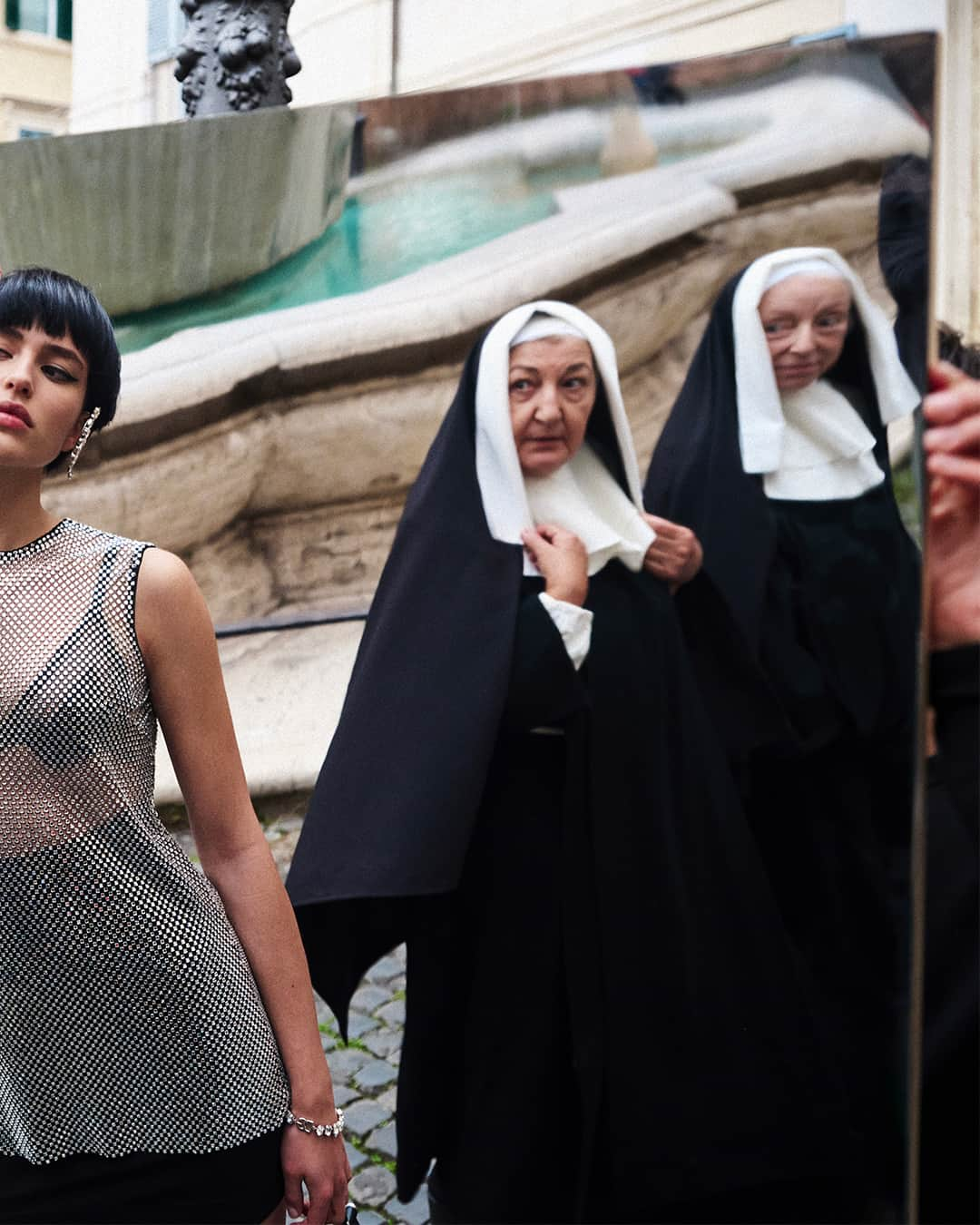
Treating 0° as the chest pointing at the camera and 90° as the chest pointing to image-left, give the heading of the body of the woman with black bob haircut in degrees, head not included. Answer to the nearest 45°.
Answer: approximately 0°

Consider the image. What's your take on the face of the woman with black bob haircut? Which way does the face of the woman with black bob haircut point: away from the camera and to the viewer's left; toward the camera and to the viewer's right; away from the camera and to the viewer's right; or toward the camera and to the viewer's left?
toward the camera and to the viewer's left

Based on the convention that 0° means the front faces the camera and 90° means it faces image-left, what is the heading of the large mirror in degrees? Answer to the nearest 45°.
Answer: approximately 45°

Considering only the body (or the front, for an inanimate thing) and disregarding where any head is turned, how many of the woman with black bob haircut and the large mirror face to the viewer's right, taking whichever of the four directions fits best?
0
